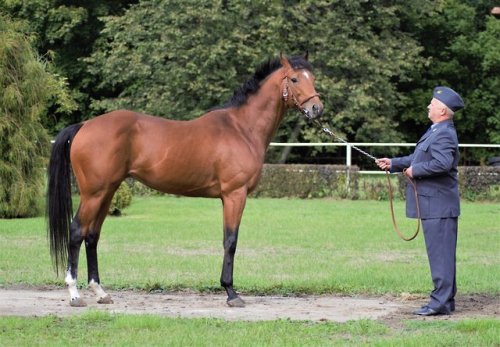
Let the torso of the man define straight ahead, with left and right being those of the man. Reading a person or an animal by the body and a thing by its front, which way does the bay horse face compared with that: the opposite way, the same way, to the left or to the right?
the opposite way

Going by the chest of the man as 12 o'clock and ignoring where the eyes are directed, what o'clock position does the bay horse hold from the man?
The bay horse is roughly at 12 o'clock from the man.

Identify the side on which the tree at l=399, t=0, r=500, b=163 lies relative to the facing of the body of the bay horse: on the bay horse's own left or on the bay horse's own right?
on the bay horse's own left

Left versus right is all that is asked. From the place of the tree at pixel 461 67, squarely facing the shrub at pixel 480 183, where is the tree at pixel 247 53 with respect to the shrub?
right

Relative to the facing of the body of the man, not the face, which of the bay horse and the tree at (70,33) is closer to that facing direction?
the bay horse

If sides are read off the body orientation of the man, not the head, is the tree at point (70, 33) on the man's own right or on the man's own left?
on the man's own right

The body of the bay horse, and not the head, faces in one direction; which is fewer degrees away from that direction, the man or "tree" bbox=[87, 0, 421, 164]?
the man

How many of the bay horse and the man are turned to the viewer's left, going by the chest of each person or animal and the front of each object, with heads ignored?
1

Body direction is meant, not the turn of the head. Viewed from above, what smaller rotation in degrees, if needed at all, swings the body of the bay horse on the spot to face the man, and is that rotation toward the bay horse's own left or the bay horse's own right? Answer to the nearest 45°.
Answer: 0° — it already faces them

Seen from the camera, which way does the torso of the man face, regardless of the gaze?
to the viewer's left

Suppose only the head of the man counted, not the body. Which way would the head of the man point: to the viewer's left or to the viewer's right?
to the viewer's left

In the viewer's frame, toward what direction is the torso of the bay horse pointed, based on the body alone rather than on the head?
to the viewer's right
